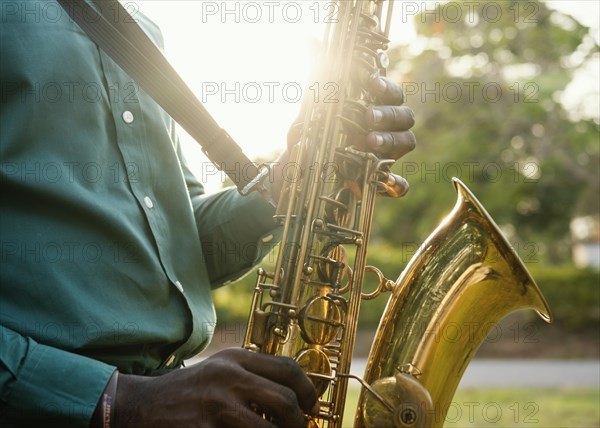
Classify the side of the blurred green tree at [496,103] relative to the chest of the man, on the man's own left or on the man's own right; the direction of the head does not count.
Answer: on the man's own left

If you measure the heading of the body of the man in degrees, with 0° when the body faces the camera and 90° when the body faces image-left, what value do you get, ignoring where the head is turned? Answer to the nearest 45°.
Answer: approximately 315°
